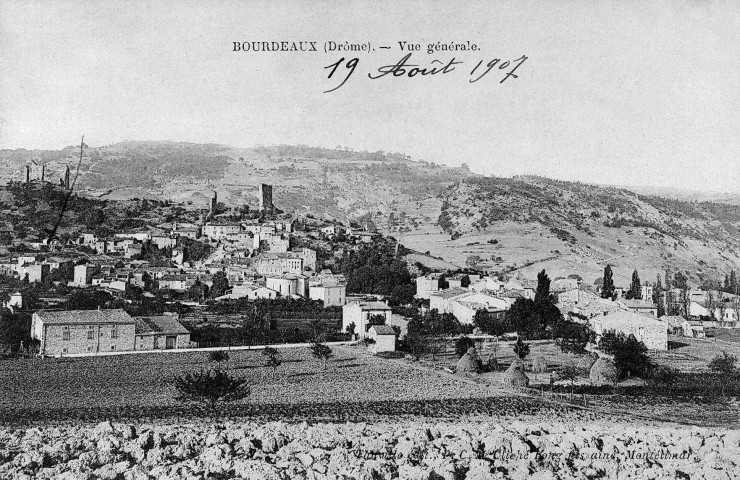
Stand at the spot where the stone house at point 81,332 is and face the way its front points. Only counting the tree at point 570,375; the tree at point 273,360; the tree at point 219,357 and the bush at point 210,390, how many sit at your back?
0

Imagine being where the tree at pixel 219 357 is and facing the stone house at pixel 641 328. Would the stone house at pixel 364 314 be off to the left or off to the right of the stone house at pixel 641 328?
left

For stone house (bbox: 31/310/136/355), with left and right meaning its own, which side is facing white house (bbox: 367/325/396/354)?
left

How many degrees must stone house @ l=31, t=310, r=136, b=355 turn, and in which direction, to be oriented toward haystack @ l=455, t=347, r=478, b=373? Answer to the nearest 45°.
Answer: approximately 45° to its left

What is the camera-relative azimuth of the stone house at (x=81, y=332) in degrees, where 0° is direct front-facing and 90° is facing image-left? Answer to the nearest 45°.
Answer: approximately 0°

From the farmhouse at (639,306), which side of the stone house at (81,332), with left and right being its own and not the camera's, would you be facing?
left

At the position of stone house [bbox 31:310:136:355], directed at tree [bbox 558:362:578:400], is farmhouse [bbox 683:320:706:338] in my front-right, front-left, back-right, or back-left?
front-left

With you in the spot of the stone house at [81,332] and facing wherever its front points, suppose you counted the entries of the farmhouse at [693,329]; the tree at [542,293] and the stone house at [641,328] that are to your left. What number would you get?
3

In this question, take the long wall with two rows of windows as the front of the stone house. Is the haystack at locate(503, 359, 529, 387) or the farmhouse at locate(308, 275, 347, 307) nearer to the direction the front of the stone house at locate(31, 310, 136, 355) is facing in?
the haystack

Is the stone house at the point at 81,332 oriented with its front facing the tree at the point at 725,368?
no

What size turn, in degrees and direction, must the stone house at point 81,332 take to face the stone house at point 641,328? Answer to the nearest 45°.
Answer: approximately 90° to its left

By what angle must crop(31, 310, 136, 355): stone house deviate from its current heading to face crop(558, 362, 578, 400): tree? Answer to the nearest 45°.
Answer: approximately 45° to its left

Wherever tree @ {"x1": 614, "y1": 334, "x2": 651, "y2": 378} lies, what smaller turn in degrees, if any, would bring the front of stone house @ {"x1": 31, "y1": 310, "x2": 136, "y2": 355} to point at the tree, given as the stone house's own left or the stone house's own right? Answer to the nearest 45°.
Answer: approximately 45° to the stone house's own left

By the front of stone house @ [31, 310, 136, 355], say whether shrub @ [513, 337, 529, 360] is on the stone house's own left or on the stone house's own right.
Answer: on the stone house's own left

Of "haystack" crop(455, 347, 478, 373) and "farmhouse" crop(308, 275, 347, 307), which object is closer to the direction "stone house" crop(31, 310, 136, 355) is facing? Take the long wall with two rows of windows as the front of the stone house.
the haystack

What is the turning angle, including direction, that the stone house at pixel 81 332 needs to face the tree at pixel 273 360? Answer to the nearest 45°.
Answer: approximately 45° to its left

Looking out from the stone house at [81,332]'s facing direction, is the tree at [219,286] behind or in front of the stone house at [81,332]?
behind

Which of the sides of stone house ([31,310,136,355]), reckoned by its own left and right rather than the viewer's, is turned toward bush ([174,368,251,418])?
front
